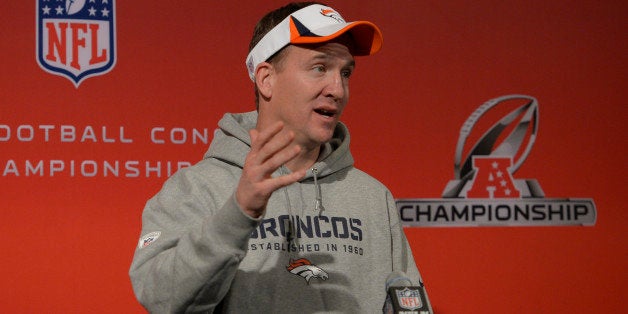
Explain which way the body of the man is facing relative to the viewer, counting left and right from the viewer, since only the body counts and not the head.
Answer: facing the viewer and to the right of the viewer

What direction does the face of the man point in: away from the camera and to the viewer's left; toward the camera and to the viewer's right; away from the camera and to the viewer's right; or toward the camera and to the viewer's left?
toward the camera and to the viewer's right
